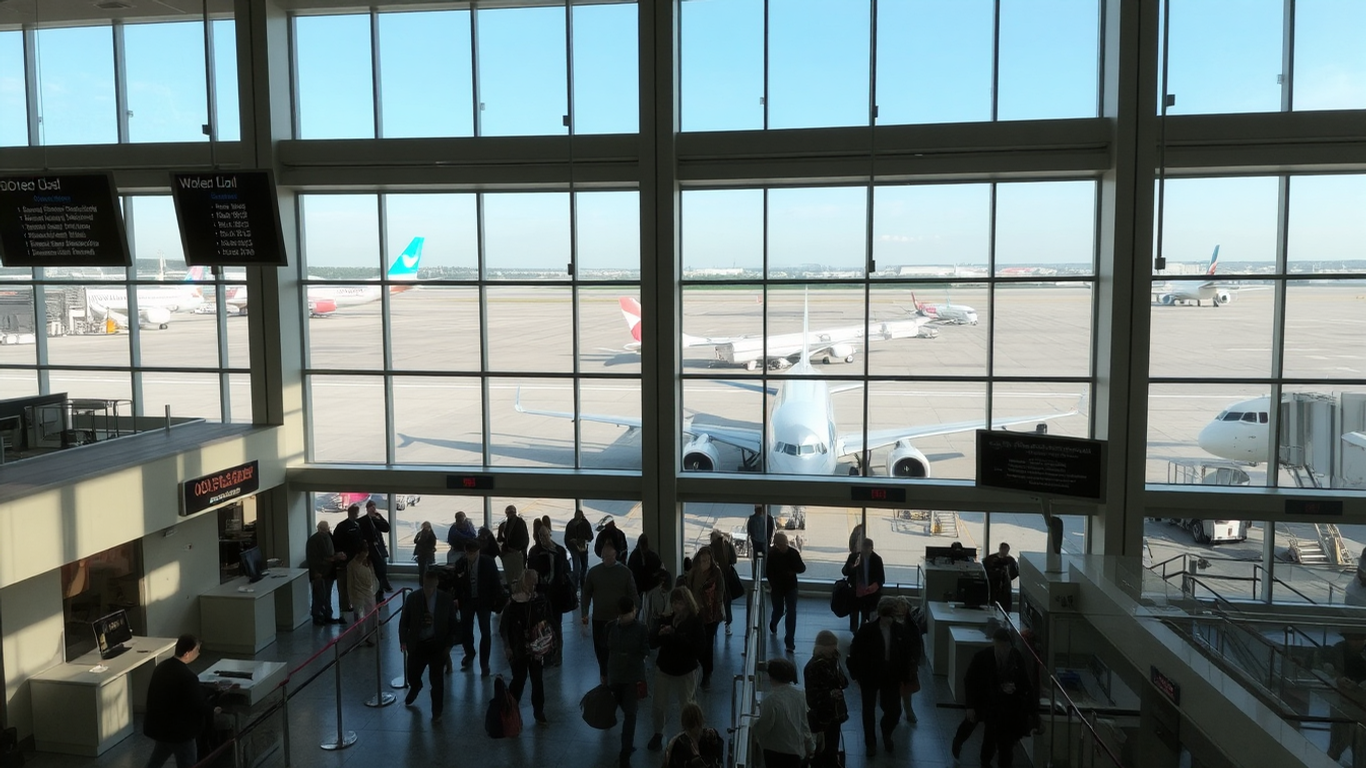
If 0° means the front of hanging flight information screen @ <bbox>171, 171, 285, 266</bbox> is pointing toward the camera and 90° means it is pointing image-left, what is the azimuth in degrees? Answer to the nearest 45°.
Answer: approximately 0°

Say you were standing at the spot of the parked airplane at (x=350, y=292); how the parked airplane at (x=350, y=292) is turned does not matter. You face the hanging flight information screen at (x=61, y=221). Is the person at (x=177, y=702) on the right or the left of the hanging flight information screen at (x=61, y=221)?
left

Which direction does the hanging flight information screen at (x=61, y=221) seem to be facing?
toward the camera

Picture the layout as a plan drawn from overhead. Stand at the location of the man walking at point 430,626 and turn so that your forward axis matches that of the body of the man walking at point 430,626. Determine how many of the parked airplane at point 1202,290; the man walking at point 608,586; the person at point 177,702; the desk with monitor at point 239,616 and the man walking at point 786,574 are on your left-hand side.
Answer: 3

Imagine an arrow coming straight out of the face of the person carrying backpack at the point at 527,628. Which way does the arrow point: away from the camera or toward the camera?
away from the camera

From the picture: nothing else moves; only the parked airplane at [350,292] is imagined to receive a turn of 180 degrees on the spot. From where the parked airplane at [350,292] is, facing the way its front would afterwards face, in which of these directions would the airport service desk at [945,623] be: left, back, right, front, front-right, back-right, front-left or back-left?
front-right

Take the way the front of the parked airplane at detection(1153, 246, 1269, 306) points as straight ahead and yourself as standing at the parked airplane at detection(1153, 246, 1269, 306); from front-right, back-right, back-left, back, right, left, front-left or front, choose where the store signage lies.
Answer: front

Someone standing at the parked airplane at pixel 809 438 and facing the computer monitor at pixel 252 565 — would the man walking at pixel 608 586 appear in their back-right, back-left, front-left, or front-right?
front-left

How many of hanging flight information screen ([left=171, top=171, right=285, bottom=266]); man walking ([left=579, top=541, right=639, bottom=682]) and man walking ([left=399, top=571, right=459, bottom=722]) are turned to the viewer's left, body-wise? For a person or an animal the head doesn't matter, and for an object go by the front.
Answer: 0

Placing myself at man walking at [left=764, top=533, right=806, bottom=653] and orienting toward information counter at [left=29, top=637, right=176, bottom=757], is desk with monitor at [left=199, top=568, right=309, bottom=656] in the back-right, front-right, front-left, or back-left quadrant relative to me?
front-right

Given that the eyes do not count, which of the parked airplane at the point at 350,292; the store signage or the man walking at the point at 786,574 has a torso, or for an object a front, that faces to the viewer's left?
the parked airplane
